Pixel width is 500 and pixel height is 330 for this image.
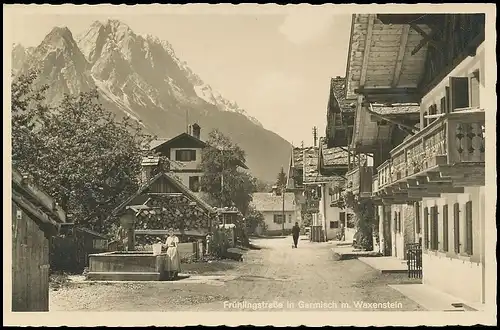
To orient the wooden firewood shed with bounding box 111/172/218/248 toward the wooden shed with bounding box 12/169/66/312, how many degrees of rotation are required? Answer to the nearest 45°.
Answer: approximately 45° to its right

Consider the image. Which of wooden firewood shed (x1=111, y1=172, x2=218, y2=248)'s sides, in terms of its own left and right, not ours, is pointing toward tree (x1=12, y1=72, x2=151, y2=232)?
right

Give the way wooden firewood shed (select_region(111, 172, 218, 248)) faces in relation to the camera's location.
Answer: facing the viewer

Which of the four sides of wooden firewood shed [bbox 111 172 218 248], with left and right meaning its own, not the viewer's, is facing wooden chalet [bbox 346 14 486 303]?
left

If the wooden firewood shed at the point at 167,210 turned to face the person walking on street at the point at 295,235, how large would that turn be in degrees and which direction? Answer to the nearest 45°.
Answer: approximately 135° to its left

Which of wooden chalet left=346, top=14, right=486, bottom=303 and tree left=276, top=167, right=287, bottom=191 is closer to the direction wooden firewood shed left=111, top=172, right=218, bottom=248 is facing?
the wooden chalet
